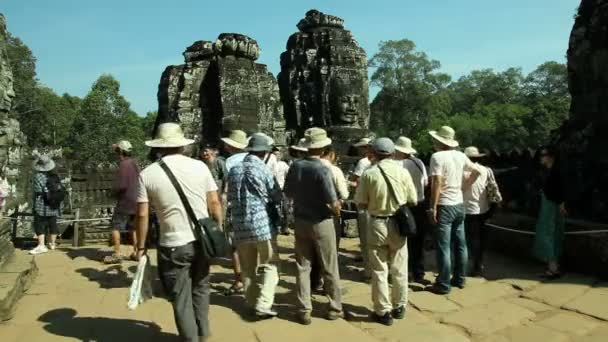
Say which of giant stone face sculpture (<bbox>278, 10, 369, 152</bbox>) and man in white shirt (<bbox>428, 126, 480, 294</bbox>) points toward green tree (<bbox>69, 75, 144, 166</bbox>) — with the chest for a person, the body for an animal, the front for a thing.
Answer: the man in white shirt

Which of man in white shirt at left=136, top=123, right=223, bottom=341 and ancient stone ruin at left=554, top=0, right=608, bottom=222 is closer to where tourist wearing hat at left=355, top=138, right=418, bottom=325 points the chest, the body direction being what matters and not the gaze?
the ancient stone ruin

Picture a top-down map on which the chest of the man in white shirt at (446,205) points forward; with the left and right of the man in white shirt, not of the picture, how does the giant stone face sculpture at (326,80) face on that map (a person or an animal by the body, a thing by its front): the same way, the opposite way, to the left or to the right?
the opposite way

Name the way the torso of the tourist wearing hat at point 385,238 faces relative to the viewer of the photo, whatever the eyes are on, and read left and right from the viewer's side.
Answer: facing away from the viewer

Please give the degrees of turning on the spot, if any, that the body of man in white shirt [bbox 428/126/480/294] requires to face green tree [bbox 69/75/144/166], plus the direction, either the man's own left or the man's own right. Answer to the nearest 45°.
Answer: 0° — they already face it

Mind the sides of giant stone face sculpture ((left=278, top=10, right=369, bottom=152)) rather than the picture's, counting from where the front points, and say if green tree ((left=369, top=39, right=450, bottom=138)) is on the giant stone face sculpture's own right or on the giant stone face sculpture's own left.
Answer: on the giant stone face sculpture's own left

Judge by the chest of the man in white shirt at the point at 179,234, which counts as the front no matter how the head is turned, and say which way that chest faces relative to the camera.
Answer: away from the camera

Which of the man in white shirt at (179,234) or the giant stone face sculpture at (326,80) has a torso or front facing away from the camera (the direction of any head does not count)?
the man in white shirt

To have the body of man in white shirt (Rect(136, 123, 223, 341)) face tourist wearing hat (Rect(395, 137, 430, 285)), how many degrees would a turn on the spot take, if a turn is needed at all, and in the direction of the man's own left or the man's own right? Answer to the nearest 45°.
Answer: approximately 45° to the man's own right

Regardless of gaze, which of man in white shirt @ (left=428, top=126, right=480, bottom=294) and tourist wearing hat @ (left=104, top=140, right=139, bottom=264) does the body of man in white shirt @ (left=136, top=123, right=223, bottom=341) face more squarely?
the tourist wearing hat

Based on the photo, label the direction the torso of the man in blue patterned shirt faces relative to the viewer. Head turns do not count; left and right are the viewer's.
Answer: facing away from the viewer and to the right of the viewer

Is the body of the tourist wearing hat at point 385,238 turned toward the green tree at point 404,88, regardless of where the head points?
yes

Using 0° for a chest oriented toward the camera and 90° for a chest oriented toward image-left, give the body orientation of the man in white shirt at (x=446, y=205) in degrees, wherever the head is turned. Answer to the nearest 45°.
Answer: approximately 135°
